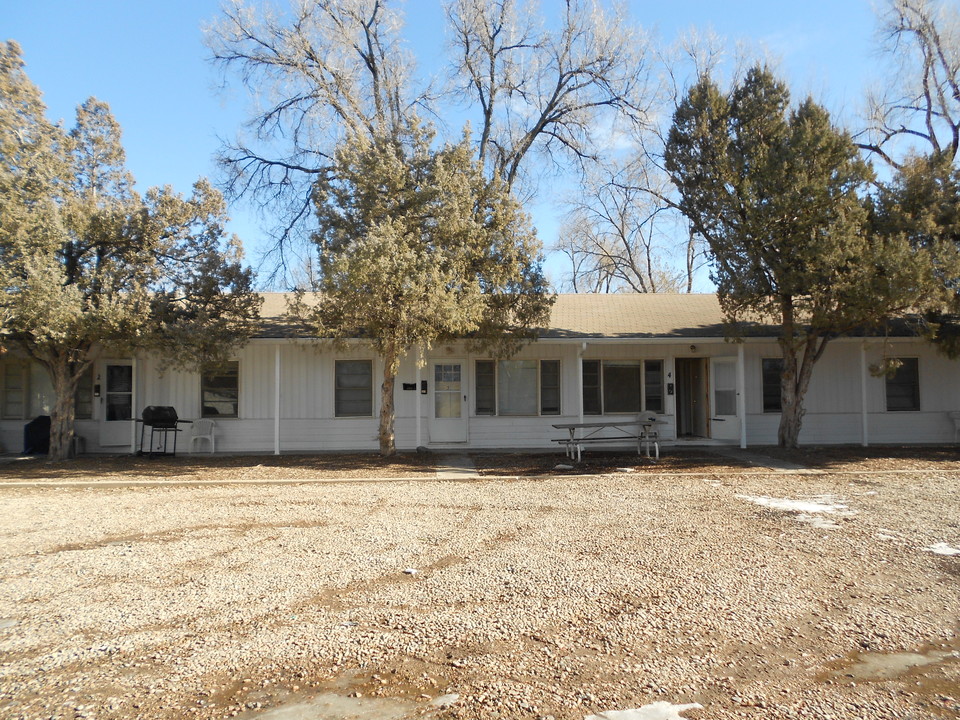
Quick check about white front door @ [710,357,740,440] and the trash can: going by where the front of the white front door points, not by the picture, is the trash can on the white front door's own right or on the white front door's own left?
on the white front door's own right

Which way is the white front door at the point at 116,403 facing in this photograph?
toward the camera

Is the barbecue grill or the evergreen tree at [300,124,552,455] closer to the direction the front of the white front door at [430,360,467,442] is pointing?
the evergreen tree

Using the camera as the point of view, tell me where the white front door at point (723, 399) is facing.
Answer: facing the viewer

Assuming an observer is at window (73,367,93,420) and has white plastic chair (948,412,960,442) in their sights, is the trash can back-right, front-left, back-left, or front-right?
back-right

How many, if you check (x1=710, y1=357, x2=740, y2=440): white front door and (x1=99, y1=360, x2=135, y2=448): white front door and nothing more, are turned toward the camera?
2

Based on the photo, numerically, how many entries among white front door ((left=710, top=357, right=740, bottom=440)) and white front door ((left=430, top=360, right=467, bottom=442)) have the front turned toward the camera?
2

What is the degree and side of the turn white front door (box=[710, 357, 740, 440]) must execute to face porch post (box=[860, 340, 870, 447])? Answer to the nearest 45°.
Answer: approximately 90° to its left

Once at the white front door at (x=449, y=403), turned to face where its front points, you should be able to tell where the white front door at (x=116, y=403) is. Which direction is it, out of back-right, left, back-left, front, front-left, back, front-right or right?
right

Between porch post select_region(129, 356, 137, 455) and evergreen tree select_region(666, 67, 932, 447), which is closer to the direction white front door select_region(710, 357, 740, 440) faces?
the evergreen tree

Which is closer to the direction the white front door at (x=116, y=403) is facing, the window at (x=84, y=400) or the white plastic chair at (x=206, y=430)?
the white plastic chair

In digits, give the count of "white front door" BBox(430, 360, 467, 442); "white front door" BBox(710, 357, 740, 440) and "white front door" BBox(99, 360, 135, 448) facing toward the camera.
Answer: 3
